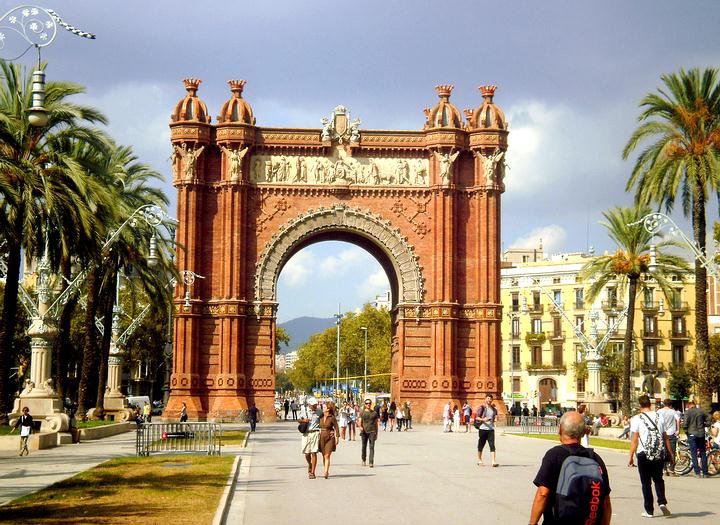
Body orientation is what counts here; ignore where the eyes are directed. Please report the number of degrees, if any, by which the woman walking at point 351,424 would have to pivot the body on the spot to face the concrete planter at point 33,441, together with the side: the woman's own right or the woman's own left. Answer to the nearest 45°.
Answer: approximately 45° to the woman's own right

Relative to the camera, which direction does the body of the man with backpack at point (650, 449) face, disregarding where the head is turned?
away from the camera

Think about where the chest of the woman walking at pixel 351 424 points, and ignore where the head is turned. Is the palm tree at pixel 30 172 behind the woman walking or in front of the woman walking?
in front

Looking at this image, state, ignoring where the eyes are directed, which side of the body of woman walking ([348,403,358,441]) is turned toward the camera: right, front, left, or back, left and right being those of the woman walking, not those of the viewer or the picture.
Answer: front

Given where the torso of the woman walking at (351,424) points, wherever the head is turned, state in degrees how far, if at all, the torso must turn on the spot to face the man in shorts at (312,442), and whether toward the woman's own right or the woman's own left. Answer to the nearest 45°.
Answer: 0° — they already face them

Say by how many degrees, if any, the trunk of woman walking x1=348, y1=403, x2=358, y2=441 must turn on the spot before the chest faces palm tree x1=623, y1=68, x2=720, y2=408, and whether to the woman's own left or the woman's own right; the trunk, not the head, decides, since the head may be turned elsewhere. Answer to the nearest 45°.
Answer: approximately 45° to the woman's own left

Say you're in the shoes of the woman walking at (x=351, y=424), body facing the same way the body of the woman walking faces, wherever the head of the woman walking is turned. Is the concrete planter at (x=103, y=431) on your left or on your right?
on your right

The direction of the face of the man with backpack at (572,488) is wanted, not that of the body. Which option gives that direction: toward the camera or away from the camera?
away from the camera
